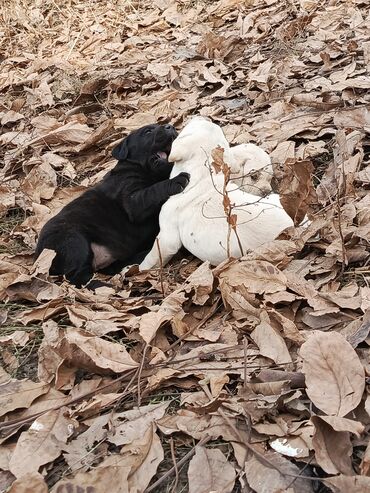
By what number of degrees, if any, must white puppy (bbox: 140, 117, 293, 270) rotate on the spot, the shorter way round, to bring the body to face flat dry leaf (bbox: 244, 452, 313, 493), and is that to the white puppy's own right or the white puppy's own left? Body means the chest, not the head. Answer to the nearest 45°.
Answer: approximately 90° to the white puppy's own left

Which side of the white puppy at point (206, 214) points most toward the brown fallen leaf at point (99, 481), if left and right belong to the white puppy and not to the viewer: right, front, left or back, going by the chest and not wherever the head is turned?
left

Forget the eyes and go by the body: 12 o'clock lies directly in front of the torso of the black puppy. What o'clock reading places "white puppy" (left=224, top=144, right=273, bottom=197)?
The white puppy is roughly at 1 o'clock from the black puppy.

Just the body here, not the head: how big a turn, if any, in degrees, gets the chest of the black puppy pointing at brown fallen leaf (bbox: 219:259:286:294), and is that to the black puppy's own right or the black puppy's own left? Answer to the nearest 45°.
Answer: approximately 90° to the black puppy's own right

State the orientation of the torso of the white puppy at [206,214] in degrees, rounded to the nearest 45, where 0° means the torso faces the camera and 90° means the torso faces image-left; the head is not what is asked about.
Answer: approximately 90°

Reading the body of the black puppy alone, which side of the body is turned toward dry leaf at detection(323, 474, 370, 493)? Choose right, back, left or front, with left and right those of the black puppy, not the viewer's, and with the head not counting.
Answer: right

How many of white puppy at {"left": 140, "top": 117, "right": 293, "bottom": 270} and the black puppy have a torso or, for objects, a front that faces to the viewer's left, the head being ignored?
1

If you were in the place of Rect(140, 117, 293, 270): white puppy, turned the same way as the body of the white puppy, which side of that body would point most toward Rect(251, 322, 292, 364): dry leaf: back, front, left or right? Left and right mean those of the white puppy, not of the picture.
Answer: left

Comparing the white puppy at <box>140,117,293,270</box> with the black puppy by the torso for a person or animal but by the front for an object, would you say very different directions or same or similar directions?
very different directions

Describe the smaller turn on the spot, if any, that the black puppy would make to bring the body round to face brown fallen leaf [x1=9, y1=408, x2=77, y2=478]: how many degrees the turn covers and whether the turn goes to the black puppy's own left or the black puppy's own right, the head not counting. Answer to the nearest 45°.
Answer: approximately 90° to the black puppy's own right

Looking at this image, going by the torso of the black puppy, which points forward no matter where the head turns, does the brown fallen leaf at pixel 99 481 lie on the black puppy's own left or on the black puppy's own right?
on the black puppy's own right

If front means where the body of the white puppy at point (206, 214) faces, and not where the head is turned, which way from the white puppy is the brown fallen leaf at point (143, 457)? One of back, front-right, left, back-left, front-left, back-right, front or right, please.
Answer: left

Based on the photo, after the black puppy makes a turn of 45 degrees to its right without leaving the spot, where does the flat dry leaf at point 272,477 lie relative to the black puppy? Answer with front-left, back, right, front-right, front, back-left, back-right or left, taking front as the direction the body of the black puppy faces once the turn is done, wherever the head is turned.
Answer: front-right

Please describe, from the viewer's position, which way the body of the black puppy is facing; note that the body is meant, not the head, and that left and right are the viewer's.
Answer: facing to the right of the viewer

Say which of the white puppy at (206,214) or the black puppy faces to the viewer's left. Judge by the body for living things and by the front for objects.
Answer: the white puppy

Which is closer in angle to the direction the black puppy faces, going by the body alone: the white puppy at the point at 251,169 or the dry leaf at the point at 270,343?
the white puppy

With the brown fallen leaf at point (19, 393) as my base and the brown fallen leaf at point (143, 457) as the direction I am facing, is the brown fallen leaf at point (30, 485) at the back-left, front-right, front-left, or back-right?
front-right
